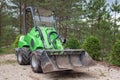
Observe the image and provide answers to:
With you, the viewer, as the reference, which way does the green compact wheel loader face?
facing the viewer and to the right of the viewer

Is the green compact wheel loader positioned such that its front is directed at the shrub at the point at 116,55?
no

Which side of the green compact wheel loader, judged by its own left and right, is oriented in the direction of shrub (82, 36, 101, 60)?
left
